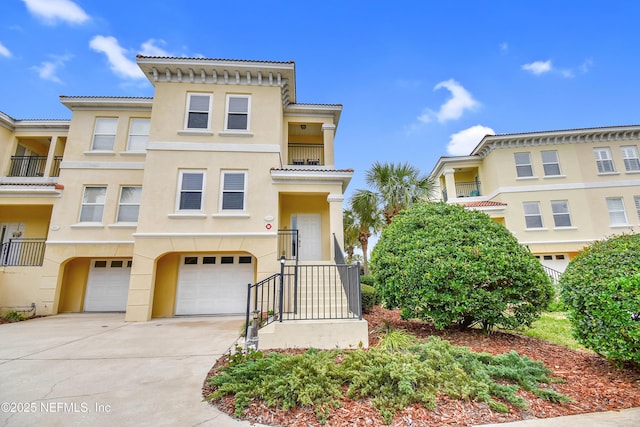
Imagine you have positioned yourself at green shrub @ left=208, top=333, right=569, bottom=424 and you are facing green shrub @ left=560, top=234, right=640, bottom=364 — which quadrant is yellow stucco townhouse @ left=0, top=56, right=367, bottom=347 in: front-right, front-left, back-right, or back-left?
back-left

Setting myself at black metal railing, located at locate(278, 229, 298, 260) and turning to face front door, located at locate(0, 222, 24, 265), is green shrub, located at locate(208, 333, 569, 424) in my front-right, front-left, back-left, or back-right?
back-left

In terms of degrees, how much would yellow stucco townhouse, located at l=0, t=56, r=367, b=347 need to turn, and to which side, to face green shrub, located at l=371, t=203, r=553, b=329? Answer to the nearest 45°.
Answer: approximately 45° to its left

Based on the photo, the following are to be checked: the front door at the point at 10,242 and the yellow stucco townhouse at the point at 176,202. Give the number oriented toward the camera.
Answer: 2

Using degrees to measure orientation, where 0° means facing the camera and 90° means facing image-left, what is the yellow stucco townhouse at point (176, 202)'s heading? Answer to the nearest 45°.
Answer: approximately 0°

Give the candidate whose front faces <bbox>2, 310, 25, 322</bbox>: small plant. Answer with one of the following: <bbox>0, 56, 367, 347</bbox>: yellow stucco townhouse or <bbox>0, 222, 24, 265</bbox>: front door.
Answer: the front door

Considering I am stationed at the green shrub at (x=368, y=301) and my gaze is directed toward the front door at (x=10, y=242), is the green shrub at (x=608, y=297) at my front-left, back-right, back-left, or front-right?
back-left

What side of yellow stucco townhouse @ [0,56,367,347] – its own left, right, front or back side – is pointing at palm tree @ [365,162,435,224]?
left

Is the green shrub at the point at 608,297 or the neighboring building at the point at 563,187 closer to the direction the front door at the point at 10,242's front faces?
the green shrub

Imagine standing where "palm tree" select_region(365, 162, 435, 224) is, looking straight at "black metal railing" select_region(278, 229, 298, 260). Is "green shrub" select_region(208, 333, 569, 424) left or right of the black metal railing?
left

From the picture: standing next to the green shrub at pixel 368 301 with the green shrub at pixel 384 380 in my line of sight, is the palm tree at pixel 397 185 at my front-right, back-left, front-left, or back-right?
back-left
